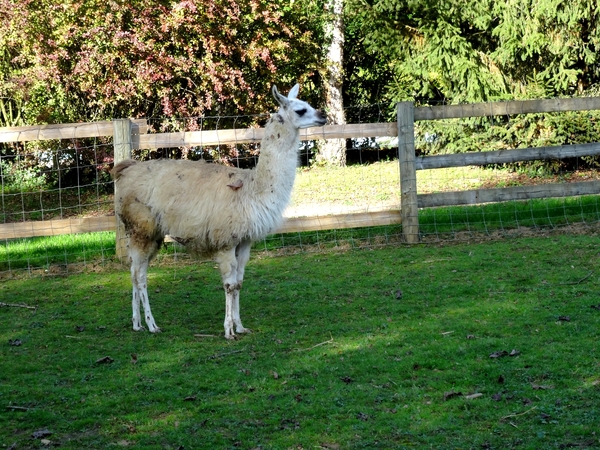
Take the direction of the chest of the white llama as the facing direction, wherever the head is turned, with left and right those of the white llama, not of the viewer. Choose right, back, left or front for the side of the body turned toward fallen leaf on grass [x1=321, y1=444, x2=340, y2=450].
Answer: right

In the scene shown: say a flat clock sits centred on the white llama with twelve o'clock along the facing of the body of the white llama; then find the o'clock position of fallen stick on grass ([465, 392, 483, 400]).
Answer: The fallen stick on grass is roughly at 2 o'clock from the white llama.

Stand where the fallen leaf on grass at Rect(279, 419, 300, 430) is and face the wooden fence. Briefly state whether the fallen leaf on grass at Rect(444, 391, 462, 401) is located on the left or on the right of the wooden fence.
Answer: right

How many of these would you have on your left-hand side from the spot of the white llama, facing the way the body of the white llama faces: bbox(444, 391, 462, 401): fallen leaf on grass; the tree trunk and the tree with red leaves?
2

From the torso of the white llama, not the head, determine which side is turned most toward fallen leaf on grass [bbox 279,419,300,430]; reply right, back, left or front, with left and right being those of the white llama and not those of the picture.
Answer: right

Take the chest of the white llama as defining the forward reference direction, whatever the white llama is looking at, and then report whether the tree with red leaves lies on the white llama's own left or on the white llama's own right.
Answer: on the white llama's own left

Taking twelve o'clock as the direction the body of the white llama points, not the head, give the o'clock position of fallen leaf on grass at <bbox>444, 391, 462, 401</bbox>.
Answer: The fallen leaf on grass is roughly at 2 o'clock from the white llama.

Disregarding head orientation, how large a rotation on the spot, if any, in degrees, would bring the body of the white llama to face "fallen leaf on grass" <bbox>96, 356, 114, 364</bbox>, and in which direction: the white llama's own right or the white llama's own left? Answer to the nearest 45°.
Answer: approximately 135° to the white llama's own right

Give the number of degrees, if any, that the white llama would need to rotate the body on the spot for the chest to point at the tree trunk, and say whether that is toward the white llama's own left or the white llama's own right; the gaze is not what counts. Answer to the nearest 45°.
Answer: approximately 90° to the white llama's own left

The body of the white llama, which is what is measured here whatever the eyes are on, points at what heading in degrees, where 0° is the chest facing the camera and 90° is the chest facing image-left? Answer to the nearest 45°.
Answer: approximately 270°
